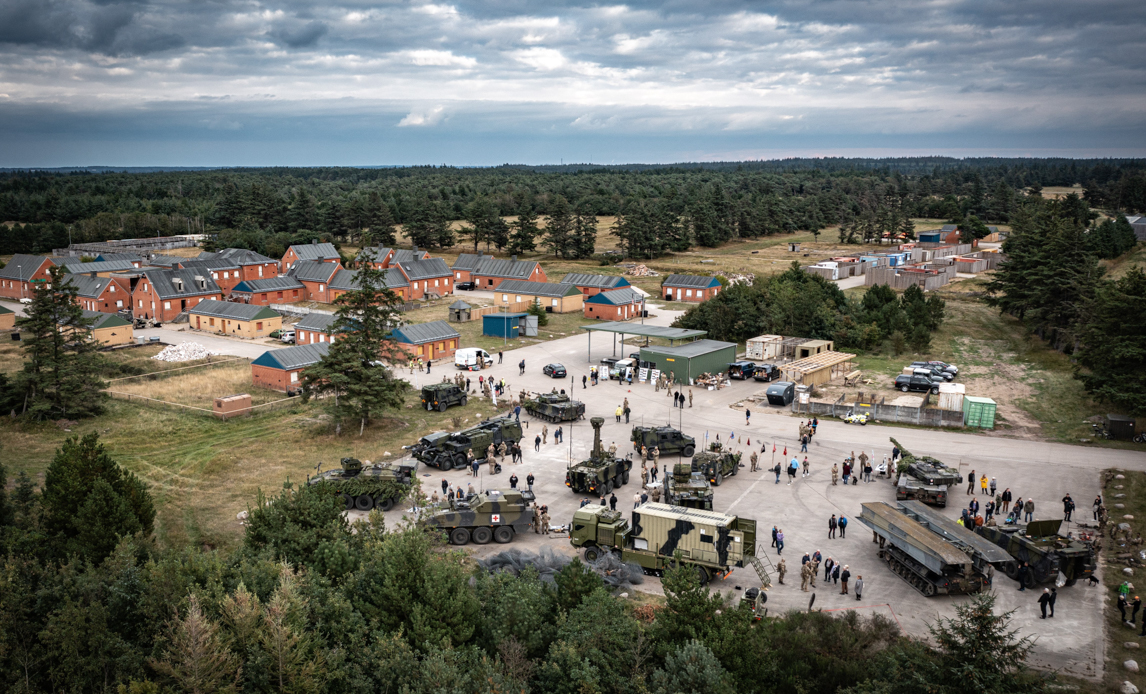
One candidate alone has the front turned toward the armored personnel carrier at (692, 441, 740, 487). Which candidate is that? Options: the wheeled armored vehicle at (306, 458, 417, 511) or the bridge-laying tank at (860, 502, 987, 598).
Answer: the bridge-laying tank

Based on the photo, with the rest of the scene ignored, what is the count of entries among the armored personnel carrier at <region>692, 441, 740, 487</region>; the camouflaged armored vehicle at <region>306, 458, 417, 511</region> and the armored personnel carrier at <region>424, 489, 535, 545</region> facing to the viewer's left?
2

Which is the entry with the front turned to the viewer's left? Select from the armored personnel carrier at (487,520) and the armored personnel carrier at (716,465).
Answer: the armored personnel carrier at (487,520)

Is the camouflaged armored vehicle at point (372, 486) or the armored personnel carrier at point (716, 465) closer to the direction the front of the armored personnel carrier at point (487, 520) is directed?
the camouflaged armored vehicle

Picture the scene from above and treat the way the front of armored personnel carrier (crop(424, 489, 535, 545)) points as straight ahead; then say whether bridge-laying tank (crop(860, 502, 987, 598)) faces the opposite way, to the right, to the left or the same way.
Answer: to the right

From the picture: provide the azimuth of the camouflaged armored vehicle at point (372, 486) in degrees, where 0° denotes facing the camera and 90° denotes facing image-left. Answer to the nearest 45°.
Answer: approximately 90°

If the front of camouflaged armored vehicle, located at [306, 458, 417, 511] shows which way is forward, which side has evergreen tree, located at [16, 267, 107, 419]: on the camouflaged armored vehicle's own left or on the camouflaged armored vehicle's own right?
on the camouflaged armored vehicle's own right

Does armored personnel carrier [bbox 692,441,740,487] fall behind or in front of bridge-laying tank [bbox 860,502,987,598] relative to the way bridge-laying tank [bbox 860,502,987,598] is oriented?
in front

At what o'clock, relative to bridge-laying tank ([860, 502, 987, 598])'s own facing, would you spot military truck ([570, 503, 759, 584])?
The military truck is roughly at 10 o'clock from the bridge-laying tank.

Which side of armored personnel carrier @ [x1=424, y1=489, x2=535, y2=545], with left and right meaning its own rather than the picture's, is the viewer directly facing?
left
